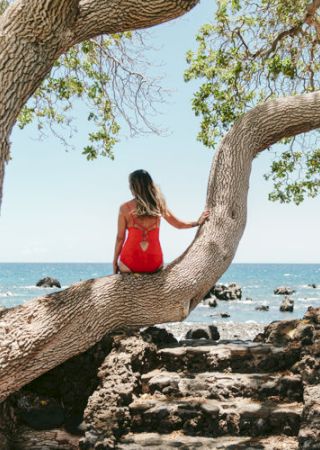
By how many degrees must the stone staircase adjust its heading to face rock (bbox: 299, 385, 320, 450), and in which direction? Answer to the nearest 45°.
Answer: approximately 45° to its left

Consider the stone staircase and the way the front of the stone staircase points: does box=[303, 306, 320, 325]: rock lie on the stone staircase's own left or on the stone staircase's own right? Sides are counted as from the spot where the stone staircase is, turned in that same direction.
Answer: on the stone staircase's own left

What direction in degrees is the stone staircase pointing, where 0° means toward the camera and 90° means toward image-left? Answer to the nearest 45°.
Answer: approximately 0°

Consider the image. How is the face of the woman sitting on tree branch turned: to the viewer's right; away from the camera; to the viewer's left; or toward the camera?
away from the camera

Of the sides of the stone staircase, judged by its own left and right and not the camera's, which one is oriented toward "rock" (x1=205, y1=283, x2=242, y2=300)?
back

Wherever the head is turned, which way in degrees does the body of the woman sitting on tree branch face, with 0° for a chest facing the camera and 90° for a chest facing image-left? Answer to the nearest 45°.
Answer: approximately 180°

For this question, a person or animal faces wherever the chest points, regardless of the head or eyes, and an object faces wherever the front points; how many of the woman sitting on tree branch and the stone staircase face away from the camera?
1

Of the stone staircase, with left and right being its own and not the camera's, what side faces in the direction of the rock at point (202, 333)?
back

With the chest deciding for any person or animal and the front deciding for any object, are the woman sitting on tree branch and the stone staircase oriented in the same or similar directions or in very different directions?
very different directions

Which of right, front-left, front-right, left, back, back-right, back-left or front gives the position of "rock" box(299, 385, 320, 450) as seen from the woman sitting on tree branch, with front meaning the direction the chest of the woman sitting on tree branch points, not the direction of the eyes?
back-right

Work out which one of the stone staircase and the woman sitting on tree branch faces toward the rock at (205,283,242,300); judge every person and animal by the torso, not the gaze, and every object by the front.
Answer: the woman sitting on tree branch

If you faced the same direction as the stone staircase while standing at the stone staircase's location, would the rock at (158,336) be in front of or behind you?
behind
